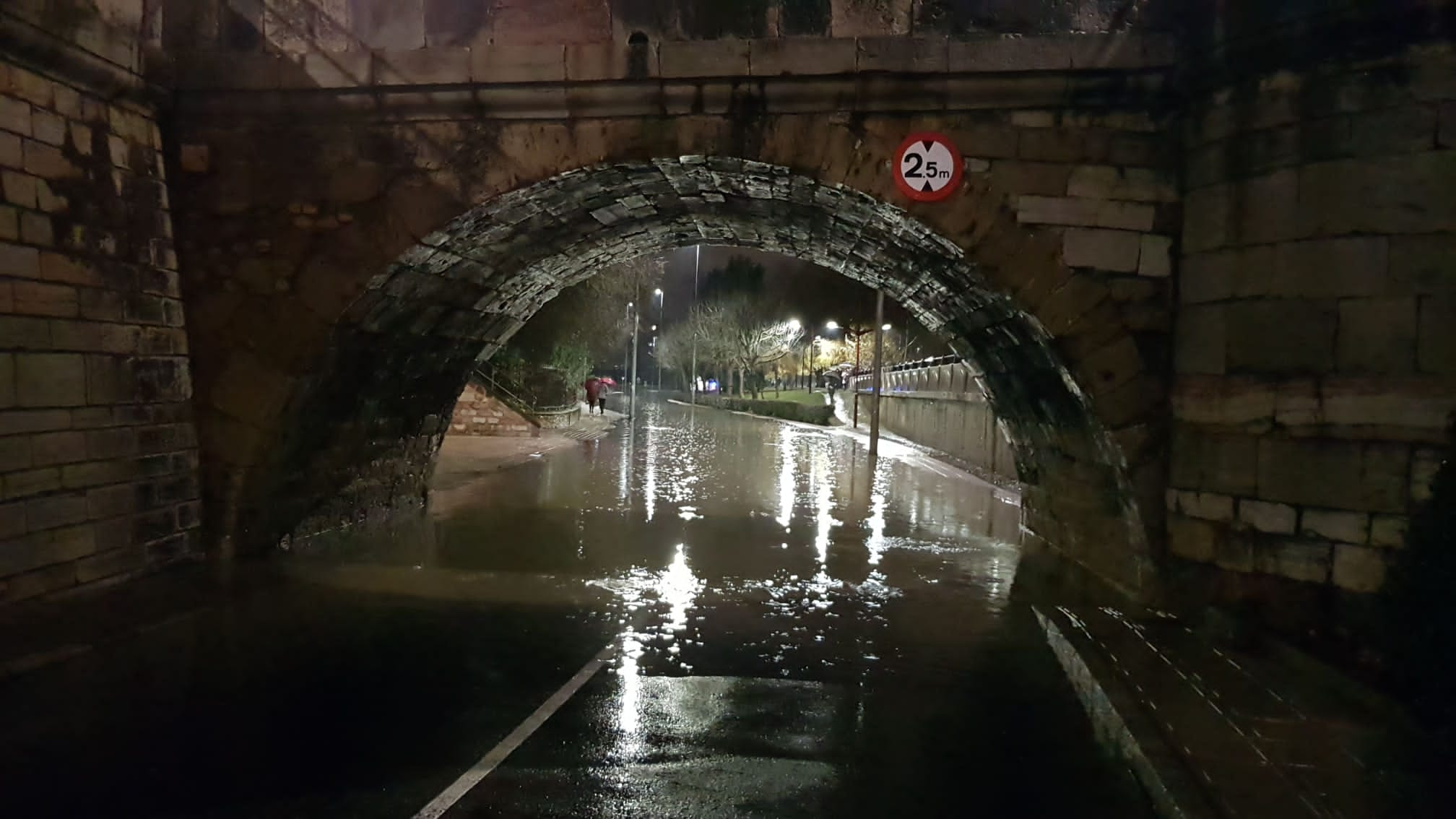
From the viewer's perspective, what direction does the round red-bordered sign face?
toward the camera

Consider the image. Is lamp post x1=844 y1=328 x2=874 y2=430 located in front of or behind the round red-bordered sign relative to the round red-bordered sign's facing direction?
behind
